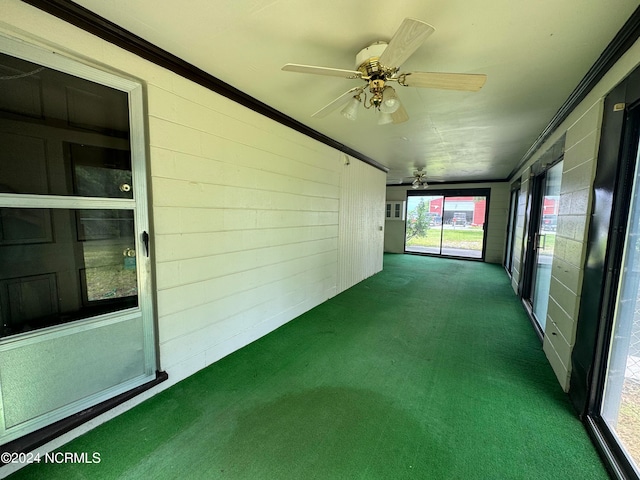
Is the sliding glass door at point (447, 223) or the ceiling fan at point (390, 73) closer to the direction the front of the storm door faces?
the ceiling fan

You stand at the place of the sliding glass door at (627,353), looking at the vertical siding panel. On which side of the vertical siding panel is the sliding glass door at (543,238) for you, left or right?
right

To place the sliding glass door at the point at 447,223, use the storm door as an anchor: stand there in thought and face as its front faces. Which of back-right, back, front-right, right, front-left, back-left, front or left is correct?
front-left

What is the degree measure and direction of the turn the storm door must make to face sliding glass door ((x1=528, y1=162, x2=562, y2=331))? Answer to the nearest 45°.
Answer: approximately 45° to its left

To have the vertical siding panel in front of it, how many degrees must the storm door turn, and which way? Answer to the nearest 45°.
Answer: approximately 45° to its left

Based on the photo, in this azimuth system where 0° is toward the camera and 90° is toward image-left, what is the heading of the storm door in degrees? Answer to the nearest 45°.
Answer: approximately 315°

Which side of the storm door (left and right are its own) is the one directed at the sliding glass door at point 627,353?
front
